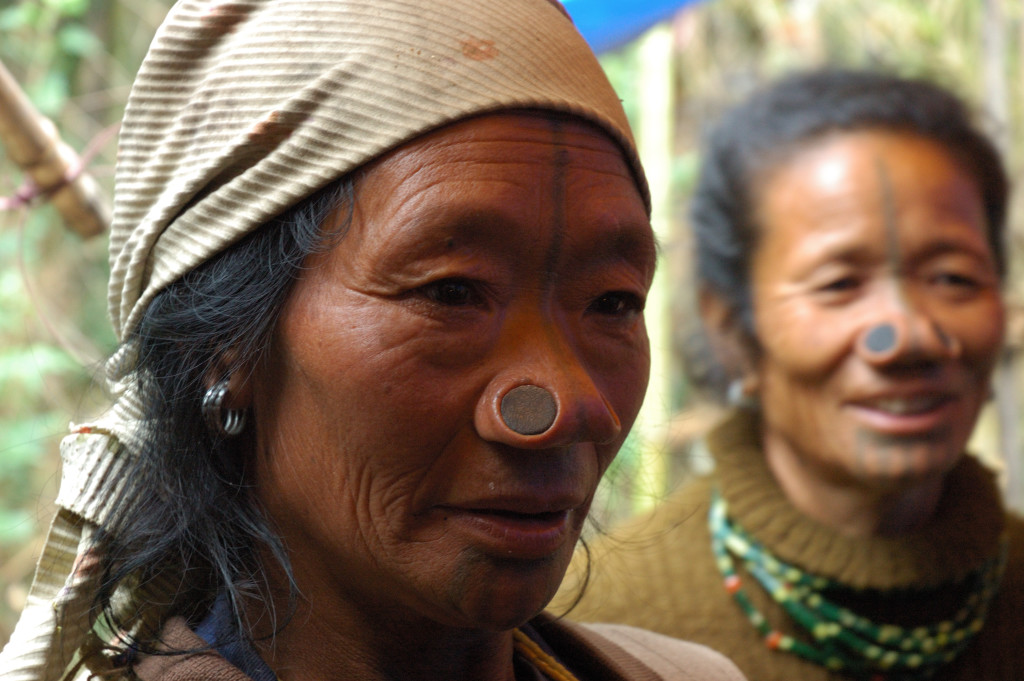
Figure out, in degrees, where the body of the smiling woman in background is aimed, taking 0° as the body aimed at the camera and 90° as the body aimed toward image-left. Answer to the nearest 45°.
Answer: approximately 315°

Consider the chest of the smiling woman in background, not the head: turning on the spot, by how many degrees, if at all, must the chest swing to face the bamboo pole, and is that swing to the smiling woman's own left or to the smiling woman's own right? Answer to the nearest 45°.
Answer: approximately 90° to the smiling woman's own right

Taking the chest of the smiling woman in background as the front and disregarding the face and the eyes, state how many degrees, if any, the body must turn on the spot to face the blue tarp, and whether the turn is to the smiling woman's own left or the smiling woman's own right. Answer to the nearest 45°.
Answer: approximately 180°
